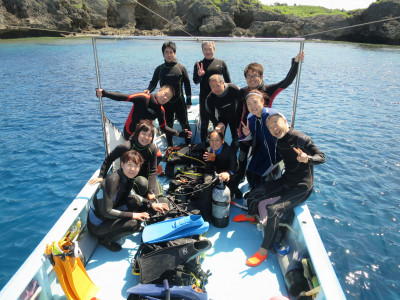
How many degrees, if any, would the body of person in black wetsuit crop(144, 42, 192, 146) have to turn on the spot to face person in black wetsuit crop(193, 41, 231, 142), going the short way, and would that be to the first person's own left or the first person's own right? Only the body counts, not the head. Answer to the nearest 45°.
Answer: approximately 90° to the first person's own left

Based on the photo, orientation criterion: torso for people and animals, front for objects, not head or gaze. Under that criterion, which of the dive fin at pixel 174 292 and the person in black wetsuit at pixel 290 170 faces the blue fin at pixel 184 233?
the person in black wetsuit

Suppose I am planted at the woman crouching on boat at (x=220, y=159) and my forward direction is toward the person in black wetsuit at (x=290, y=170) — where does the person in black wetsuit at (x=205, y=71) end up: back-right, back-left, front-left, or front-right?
back-left

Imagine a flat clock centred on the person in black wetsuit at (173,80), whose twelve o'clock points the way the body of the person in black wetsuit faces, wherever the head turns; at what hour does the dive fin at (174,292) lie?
The dive fin is roughly at 12 o'clock from the person in black wetsuit.

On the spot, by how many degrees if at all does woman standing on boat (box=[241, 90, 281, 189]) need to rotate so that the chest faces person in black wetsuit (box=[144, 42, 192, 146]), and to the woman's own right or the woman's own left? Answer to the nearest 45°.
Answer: approximately 90° to the woman's own right

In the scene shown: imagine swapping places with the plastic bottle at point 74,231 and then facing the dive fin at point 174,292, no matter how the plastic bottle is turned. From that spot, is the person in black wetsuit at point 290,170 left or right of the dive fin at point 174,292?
left
